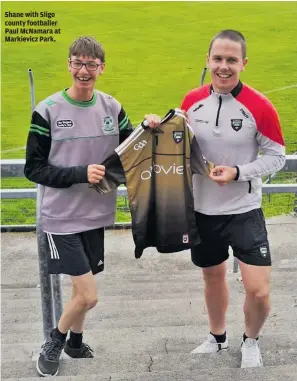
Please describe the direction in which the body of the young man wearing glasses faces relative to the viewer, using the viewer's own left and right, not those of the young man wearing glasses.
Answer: facing the viewer

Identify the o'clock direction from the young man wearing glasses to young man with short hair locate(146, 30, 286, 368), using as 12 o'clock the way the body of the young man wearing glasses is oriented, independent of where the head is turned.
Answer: The young man with short hair is roughly at 9 o'clock from the young man wearing glasses.

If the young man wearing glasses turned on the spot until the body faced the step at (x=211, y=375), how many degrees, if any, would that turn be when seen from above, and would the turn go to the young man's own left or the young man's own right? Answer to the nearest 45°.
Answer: approximately 45° to the young man's own left
